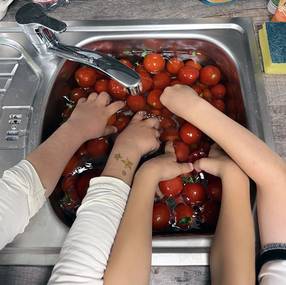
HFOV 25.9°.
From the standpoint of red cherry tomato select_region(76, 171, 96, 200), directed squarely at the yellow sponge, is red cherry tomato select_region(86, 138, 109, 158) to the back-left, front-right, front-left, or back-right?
front-left

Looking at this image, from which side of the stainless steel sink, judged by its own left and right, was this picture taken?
front

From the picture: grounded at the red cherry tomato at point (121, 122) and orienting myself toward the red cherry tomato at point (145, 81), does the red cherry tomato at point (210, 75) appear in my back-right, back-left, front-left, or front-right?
front-right

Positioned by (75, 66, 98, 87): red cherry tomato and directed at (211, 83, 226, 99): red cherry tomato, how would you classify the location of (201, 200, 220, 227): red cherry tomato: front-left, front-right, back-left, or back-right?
front-right

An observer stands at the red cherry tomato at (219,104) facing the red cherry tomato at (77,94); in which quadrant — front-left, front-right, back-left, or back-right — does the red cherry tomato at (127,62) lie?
front-right
